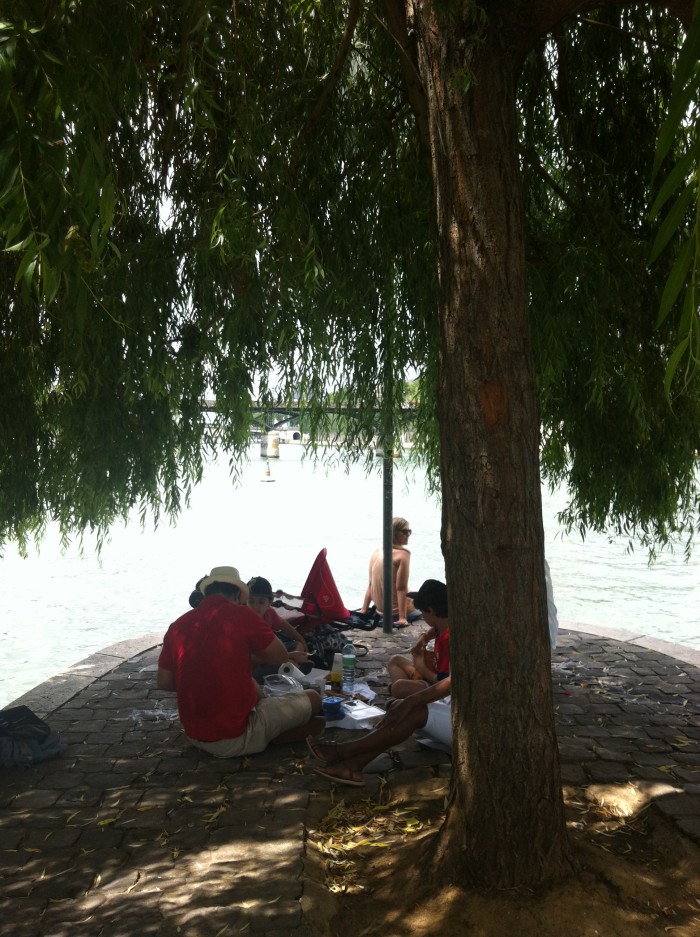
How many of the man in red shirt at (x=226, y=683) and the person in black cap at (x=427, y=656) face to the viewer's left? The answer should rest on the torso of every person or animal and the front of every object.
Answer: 1

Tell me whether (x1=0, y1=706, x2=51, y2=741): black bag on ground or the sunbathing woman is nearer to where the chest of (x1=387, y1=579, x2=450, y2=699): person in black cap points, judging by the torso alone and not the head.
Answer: the black bag on ground

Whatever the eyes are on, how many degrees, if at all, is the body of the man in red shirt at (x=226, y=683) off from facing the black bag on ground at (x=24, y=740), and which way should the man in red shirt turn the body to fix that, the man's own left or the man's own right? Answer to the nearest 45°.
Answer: approximately 135° to the man's own left

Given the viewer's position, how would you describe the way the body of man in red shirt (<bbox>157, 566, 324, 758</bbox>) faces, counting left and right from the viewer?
facing away from the viewer and to the right of the viewer

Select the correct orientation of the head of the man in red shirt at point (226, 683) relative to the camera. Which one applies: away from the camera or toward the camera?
away from the camera

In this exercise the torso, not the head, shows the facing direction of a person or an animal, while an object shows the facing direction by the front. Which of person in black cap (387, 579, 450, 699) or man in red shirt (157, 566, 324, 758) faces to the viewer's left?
the person in black cap

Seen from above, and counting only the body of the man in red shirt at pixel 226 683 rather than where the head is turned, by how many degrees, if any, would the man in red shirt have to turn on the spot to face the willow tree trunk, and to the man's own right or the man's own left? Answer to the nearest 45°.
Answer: approximately 90° to the man's own right

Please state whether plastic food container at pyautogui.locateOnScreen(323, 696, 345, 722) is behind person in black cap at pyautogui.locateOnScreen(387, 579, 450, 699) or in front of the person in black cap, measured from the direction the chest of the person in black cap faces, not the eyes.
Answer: in front

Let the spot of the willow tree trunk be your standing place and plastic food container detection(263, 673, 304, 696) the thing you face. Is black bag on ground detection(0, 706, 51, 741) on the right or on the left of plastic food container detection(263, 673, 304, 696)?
left

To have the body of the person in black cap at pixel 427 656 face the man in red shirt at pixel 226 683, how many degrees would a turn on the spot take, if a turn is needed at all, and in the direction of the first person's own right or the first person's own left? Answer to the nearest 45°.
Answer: approximately 45° to the first person's own left

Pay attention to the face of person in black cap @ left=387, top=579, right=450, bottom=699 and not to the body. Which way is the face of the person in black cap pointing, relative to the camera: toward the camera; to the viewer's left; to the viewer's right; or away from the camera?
to the viewer's left

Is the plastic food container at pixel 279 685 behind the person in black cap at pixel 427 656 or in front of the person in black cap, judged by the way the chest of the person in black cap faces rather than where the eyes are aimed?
in front

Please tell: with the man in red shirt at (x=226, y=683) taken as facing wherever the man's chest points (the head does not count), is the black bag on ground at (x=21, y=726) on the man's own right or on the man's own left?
on the man's own left

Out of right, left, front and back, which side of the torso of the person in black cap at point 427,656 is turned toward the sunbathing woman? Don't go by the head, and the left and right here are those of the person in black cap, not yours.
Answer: right

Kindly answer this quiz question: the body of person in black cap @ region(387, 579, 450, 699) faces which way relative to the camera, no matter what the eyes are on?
to the viewer's left
